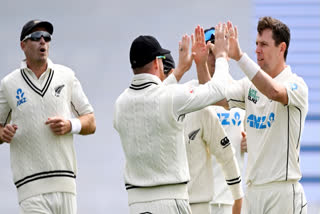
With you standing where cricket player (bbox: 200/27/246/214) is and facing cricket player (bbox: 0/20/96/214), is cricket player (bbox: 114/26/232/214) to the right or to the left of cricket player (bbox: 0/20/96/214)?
left

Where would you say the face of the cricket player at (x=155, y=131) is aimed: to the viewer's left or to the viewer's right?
to the viewer's right

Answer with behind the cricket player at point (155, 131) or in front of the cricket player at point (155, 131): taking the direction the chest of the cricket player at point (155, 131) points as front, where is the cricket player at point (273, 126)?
in front

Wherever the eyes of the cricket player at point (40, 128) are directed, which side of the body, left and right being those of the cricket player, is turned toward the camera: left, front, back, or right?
front

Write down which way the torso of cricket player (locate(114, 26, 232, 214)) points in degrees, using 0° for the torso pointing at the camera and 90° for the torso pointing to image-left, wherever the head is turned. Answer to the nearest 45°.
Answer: approximately 225°

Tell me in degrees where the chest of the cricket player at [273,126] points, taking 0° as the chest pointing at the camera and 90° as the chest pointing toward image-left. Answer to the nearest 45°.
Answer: approximately 45°

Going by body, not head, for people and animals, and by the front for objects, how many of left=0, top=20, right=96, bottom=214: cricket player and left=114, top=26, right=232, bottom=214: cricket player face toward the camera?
1

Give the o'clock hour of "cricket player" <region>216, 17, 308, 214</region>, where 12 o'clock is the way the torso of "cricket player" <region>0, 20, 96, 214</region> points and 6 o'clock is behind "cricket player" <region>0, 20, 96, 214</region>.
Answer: "cricket player" <region>216, 17, 308, 214</region> is roughly at 10 o'clock from "cricket player" <region>0, 20, 96, 214</region>.

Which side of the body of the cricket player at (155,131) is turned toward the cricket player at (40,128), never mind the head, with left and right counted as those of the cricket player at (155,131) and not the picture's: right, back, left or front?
left

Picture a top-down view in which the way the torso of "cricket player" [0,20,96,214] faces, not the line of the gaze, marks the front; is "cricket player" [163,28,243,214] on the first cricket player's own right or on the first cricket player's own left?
on the first cricket player's own left

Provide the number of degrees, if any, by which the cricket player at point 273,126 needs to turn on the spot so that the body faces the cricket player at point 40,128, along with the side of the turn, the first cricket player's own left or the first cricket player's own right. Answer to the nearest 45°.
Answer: approximately 45° to the first cricket player's own right

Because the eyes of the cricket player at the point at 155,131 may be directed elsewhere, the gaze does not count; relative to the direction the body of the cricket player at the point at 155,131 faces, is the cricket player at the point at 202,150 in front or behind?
in front

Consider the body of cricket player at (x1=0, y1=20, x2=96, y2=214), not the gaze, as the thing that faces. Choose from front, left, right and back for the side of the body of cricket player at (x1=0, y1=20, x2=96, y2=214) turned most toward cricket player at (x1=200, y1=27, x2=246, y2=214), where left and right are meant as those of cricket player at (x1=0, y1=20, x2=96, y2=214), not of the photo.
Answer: left

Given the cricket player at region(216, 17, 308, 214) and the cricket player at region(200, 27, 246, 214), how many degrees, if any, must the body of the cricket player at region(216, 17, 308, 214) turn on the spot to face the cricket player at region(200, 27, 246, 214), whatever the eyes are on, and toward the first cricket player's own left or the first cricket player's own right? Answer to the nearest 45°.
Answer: approximately 135° to the first cricket player's own right
